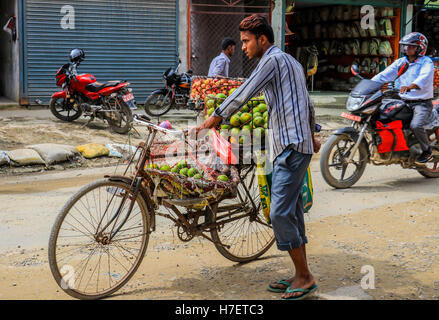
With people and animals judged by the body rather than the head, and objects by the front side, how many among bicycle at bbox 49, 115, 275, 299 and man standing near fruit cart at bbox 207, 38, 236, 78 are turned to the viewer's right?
1

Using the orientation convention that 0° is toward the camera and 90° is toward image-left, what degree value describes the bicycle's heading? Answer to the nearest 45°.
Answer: approximately 45°

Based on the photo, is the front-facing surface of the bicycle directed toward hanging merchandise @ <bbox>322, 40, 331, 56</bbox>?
no

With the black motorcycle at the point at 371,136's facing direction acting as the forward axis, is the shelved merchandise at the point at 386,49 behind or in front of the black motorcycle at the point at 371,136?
behind

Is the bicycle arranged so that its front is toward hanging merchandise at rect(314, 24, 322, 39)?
no

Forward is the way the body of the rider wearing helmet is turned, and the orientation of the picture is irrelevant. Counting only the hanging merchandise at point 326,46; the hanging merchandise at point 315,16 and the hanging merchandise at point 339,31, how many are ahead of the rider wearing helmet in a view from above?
0

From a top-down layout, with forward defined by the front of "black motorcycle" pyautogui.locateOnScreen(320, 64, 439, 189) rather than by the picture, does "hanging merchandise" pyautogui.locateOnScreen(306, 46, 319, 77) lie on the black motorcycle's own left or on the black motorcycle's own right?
on the black motorcycle's own right

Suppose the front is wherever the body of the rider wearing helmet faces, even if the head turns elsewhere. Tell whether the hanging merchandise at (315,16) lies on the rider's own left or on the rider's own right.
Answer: on the rider's own right

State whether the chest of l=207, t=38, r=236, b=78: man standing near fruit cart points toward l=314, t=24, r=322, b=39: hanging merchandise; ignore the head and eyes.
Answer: no

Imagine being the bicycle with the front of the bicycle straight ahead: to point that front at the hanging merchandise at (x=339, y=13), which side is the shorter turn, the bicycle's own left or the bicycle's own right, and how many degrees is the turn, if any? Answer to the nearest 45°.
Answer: approximately 135° to the bicycle's own right

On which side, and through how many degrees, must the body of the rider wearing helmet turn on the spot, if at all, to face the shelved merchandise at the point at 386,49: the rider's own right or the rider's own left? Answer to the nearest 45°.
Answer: approximately 135° to the rider's own right

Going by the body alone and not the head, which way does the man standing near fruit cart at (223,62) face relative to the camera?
to the viewer's right

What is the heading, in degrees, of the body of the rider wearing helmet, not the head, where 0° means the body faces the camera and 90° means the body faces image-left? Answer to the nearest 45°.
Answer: approximately 45°

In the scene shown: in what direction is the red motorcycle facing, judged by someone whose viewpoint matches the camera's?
facing away from the viewer and to the left of the viewer

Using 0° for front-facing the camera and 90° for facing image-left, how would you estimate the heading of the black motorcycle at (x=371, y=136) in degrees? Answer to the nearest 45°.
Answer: approximately 45°

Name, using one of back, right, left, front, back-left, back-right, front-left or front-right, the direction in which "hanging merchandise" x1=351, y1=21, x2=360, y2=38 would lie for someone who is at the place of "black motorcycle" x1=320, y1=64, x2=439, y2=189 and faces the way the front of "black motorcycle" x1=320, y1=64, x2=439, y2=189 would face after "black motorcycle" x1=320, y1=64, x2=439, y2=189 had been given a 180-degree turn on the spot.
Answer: front-left
